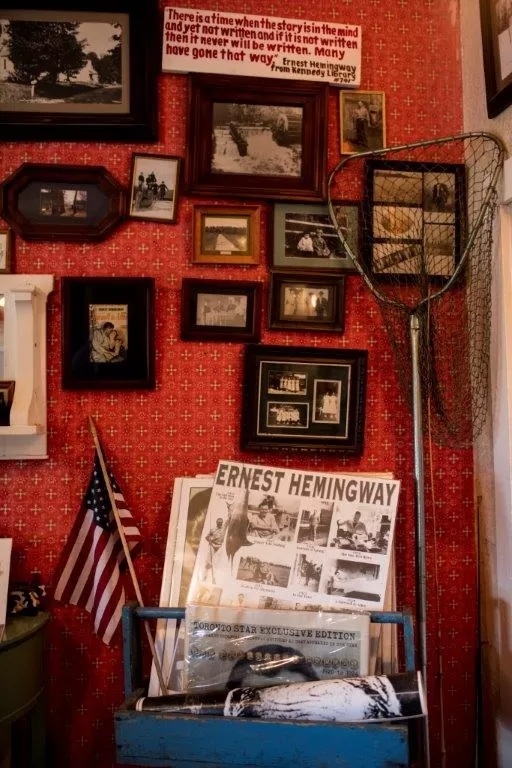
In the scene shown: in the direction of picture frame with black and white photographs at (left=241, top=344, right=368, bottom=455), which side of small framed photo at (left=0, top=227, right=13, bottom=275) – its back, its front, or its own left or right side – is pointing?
left

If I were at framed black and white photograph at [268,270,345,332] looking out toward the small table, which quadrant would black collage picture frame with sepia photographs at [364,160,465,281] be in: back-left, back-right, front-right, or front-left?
back-left

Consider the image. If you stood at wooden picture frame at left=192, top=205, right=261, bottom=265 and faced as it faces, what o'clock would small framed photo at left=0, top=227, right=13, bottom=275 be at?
The small framed photo is roughly at 3 o'clock from the wooden picture frame.

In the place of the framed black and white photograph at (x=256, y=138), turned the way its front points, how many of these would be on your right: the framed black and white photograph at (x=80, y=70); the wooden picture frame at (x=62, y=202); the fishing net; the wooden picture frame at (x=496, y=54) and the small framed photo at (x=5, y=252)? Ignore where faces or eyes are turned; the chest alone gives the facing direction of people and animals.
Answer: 3

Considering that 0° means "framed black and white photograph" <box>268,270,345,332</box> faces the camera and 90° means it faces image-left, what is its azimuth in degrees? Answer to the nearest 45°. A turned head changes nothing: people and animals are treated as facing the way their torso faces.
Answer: approximately 0°
